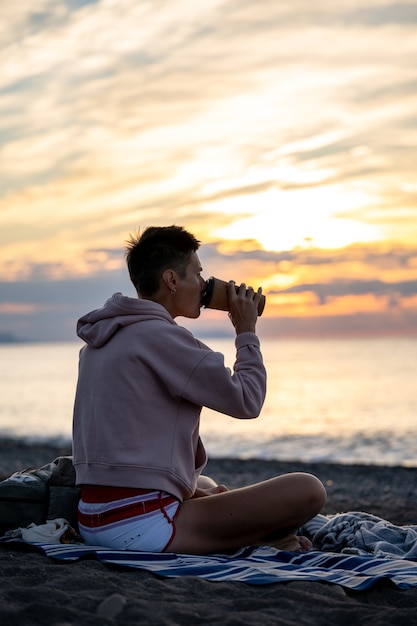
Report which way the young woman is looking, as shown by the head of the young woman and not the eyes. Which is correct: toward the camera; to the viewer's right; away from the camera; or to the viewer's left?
to the viewer's right

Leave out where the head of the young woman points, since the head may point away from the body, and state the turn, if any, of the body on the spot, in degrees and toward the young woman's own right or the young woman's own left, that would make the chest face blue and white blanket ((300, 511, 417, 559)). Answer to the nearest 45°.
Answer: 0° — they already face it

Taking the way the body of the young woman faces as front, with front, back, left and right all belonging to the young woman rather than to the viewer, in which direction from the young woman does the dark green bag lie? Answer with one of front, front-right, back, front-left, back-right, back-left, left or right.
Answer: left

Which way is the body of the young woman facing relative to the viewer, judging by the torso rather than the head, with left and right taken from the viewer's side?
facing away from the viewer and to the right of the viewer
